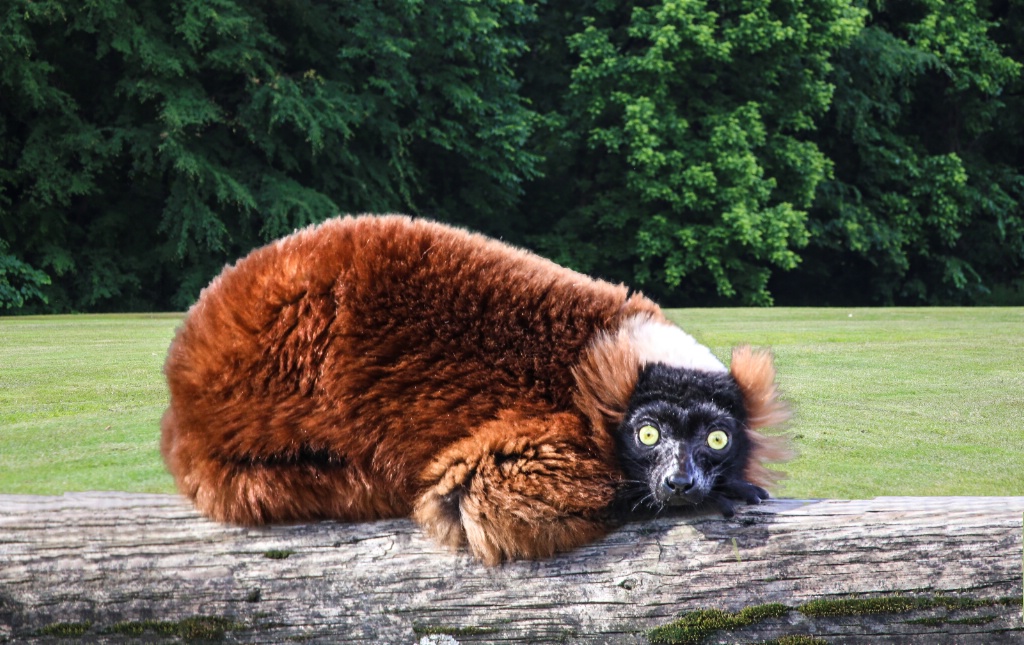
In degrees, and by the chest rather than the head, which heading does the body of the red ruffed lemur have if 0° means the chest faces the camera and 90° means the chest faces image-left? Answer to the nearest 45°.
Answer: approximately 270°
